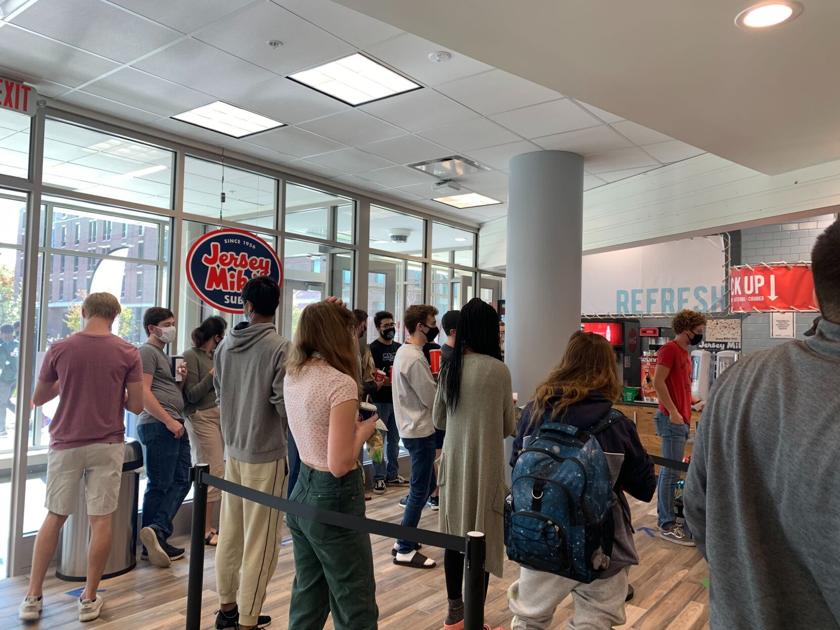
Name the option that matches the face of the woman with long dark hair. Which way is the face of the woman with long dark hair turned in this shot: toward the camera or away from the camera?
away from the camera

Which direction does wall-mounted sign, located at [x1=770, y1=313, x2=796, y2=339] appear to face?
toward the camera

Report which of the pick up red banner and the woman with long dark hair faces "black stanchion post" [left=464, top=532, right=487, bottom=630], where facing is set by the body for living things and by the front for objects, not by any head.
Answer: the pick up red banner

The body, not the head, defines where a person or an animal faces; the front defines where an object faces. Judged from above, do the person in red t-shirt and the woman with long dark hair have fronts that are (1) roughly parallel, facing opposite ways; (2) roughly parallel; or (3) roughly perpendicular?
roughly perpendicular

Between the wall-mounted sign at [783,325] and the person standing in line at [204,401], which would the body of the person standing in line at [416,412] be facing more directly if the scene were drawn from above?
the wall-mounted sign

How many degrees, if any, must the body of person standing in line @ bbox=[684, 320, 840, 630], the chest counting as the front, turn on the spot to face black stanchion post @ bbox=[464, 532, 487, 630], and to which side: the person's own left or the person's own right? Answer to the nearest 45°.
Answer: approximately 45° to the person's own left

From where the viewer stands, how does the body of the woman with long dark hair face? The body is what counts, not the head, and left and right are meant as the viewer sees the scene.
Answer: facing away from the viewer

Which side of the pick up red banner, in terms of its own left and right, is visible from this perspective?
front

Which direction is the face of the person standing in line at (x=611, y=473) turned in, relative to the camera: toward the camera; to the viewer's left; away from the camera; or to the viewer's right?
away from the camera

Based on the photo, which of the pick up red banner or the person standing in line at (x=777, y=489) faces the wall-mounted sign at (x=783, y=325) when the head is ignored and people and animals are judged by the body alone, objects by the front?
the person standing in line

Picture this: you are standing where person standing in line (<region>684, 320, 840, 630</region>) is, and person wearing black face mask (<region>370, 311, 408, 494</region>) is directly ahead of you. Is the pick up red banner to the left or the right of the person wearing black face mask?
right

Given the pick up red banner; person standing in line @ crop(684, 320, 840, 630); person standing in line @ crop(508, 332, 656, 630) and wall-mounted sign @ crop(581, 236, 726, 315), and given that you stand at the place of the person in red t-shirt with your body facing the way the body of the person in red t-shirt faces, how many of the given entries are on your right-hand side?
2
